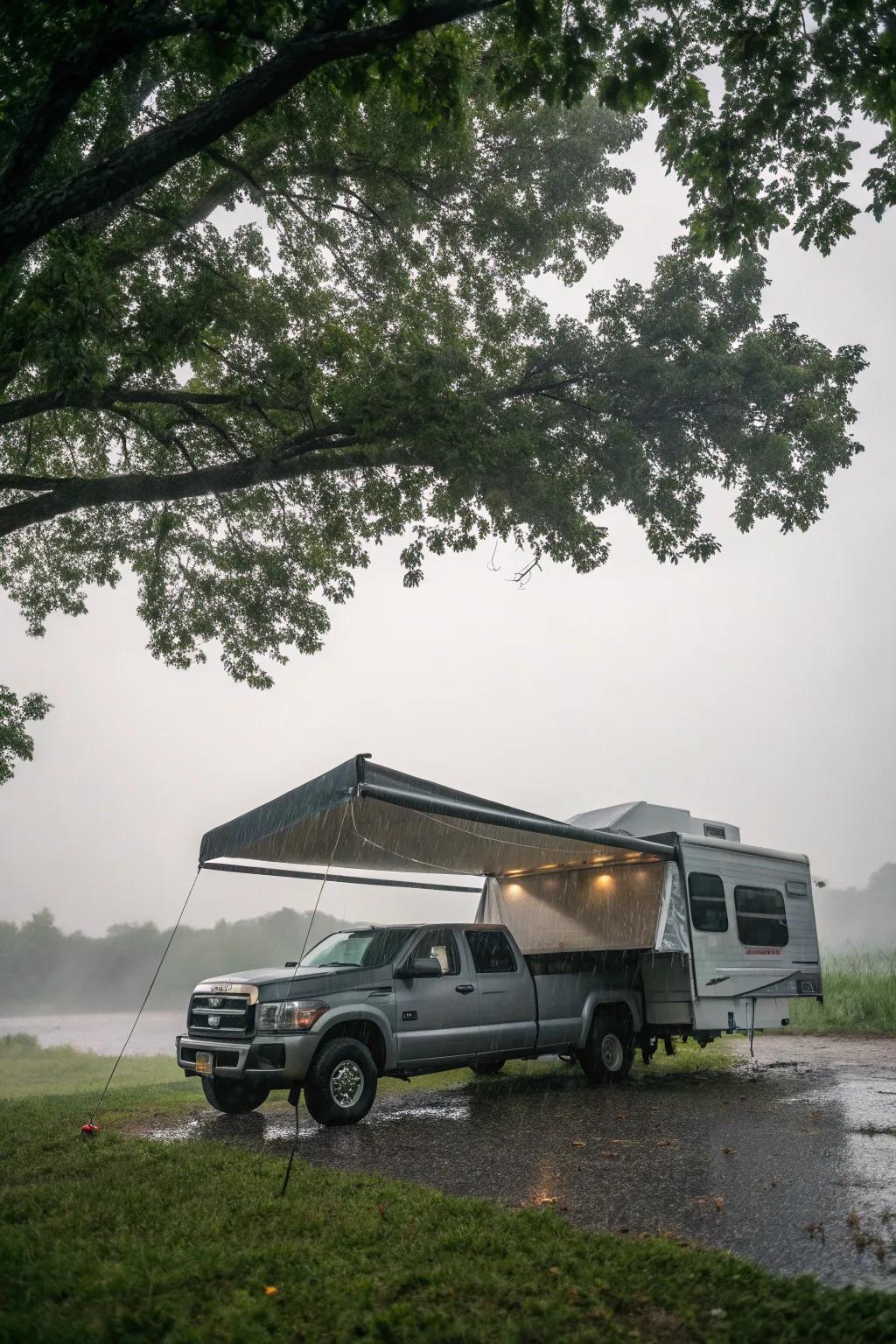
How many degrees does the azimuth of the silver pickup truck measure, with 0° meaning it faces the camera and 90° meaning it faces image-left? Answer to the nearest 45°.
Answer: approximately 45°
